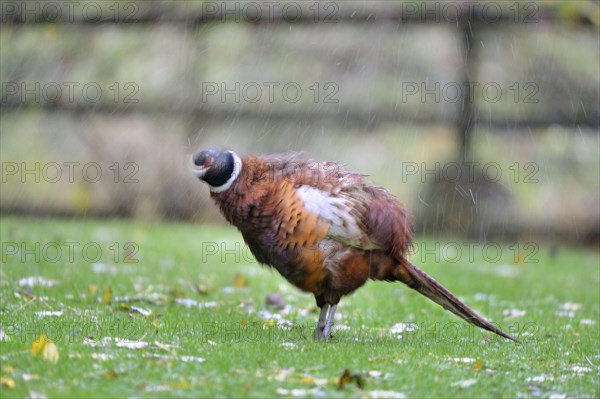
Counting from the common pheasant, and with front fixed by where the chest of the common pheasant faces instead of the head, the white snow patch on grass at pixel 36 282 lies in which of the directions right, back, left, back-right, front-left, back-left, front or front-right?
front-right

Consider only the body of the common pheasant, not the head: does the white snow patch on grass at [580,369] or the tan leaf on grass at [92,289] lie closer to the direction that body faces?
the tan leaf on grass

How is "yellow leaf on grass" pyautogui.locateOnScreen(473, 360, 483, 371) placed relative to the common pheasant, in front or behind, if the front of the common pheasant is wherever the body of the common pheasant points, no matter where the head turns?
behind

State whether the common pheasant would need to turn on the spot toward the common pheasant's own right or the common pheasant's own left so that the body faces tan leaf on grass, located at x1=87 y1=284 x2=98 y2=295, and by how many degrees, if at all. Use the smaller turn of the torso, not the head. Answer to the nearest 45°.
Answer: approximately 45° to the common pheasant's own right

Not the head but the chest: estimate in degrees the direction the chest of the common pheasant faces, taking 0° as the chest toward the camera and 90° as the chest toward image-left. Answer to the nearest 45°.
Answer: approximately 90°

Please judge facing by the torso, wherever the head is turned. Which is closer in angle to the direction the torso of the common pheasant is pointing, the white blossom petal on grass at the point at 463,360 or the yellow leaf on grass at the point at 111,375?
the yellow leaf on grass

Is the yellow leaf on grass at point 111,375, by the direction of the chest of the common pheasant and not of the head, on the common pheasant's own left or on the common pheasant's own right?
on the common pheasant's own left

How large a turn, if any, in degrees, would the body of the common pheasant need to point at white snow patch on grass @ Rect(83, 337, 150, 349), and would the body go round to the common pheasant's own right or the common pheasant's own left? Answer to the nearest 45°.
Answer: approximately 45° to the common pheasant's own left

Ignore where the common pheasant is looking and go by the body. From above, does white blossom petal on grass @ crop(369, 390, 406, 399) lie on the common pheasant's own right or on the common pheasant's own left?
on the common pheasant's own left

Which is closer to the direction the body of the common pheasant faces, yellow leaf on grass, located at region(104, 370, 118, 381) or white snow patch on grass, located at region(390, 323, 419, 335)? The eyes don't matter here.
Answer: the yellow leaf on grass

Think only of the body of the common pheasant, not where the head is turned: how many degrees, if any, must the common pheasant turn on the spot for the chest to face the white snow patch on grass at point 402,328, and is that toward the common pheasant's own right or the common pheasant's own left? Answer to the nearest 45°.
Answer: approximately 135° to the common pheasant's own right

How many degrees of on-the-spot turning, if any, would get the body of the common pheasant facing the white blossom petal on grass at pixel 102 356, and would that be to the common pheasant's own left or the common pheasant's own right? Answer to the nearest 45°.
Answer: approximately 45° to the common pheasant's own left
